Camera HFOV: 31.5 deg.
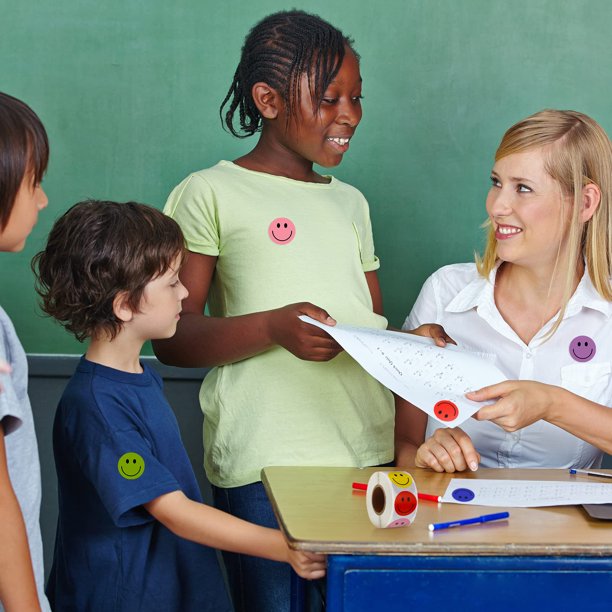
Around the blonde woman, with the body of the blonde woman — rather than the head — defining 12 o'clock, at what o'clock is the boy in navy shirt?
The boy in navy shirt is roughly at 2 o'clock from the blonde woman.

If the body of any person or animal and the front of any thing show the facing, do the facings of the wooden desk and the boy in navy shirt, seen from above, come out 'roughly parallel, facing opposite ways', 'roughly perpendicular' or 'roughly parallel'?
roughly perpendicular

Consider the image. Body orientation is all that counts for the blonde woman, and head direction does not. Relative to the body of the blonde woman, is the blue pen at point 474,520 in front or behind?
in front

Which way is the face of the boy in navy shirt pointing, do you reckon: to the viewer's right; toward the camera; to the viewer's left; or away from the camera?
to the viewer's right

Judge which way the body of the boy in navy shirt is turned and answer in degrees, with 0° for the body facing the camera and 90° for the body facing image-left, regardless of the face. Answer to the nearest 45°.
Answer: approximately 270°
